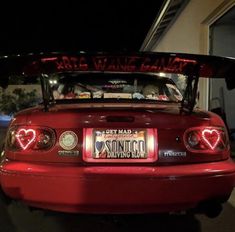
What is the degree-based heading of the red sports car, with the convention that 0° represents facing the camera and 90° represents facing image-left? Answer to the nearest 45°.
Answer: approximately 180°
